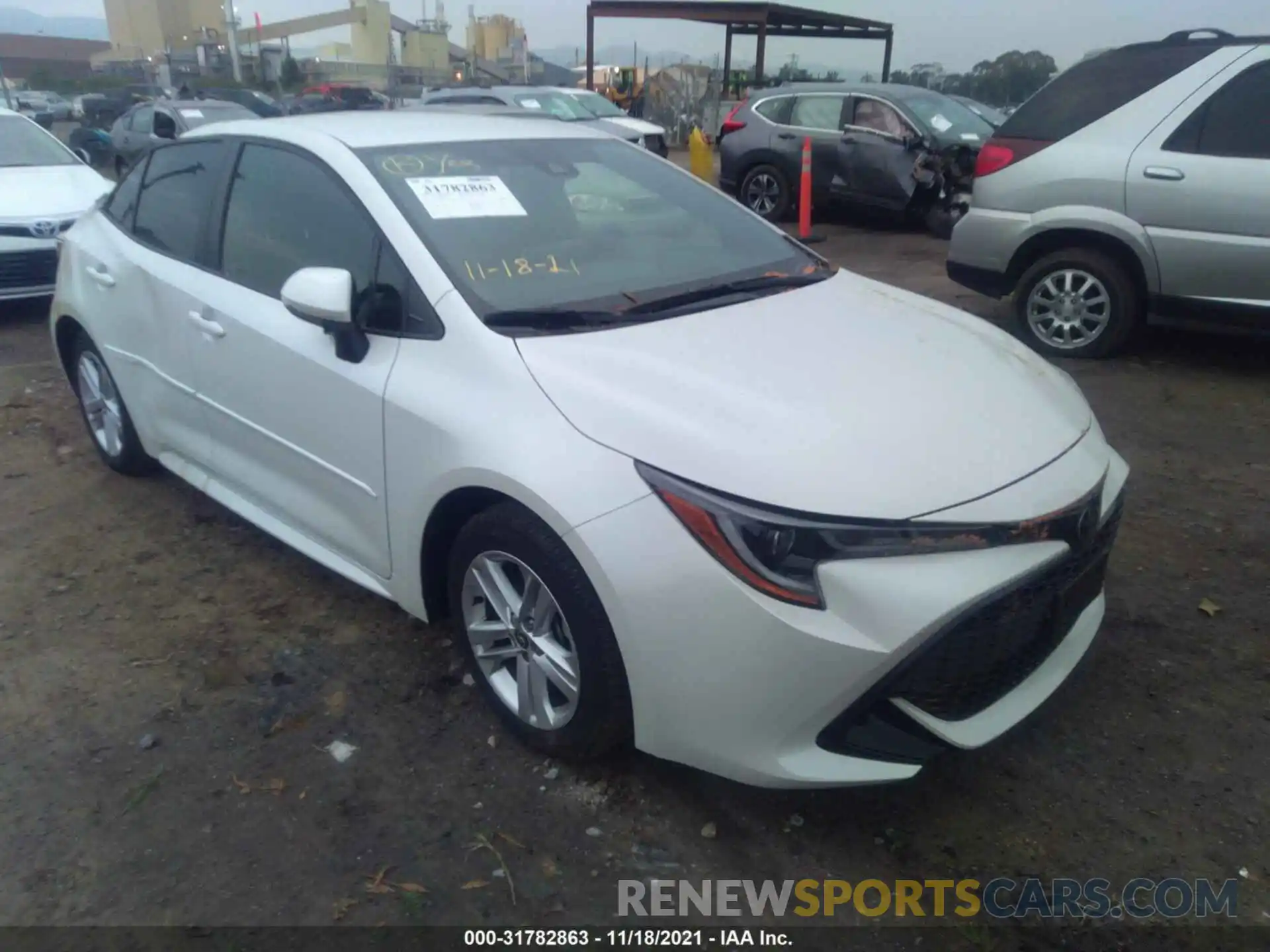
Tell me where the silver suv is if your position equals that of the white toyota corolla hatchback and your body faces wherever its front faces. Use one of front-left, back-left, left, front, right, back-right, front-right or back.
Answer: left

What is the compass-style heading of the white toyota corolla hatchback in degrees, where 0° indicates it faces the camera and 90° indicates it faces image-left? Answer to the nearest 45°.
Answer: approximately 315°

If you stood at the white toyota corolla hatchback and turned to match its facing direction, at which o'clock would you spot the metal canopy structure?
The metal canopy structure is roughly at 8 o'clock from the white toyota corolla hatchback.

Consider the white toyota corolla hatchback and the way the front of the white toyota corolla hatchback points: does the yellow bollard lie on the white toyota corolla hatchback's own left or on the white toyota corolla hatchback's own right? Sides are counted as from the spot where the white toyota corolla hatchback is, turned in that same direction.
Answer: on the white toyota corolla hatchback's own left

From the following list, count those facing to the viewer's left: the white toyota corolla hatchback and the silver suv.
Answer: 0

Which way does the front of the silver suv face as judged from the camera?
facing to the right of the viewer

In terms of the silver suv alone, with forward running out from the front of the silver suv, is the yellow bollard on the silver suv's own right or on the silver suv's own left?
on the silver suv's own left

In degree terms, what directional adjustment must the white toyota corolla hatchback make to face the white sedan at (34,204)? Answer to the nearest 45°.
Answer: approximately 180°

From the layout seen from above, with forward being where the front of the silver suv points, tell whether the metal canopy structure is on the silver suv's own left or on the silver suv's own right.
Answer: on the silver suv's own left

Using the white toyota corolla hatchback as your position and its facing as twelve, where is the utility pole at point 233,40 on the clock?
The utility pole is roughly at 7 o'clock from the white toyota corolla hatchback.

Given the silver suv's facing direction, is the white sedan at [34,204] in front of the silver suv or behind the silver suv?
behind
